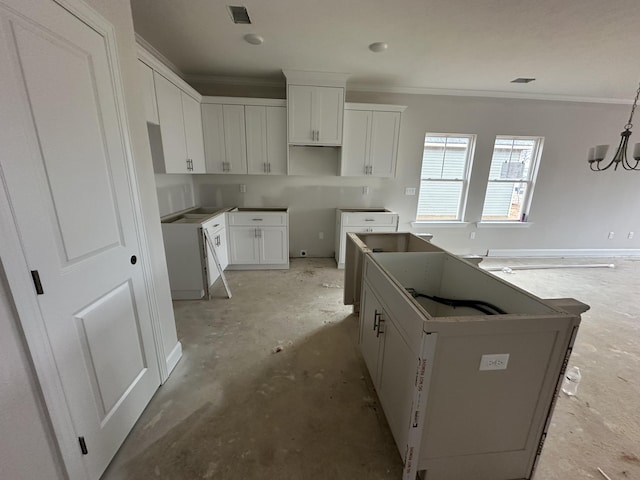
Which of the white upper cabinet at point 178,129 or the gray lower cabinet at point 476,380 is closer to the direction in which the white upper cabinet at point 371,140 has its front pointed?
the gray lower cabinet

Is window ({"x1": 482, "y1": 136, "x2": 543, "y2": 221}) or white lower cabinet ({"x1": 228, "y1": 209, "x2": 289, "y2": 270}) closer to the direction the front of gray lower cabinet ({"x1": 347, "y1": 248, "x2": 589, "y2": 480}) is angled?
the white lower cabinet

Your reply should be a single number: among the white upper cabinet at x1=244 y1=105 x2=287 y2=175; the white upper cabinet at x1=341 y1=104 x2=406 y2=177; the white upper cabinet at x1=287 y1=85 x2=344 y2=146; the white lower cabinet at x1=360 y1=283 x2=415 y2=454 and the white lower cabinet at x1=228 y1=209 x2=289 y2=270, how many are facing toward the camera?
4

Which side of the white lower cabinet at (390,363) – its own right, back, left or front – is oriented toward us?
left

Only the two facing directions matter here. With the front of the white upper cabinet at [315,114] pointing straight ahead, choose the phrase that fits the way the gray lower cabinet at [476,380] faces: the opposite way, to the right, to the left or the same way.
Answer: to the right

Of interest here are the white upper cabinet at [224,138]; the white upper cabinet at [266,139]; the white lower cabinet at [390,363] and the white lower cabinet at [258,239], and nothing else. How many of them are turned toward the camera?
3

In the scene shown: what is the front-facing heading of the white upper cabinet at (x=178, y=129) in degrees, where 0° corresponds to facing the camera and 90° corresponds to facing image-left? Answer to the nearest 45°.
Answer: approximately 315°
